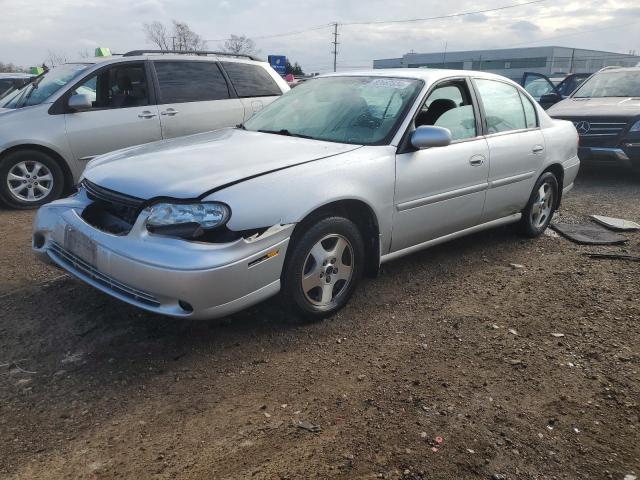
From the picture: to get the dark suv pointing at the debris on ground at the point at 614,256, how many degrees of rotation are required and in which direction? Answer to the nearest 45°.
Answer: approximately 45° to its left

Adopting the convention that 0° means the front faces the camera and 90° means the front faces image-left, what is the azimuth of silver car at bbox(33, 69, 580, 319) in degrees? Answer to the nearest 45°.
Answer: approximately 45°

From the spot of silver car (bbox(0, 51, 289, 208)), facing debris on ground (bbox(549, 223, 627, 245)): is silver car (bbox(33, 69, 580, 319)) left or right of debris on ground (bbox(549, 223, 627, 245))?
right

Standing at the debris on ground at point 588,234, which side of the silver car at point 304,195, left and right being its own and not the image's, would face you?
back

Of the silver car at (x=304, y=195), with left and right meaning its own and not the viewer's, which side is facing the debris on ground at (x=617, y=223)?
back

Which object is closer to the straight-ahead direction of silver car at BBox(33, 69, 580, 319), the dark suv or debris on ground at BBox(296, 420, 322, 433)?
the debris on ground

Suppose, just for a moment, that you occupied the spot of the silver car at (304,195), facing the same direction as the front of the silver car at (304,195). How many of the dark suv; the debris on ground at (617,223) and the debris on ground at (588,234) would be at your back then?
3
